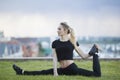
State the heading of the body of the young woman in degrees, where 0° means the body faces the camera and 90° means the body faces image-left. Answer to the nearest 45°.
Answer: approximately 45°
